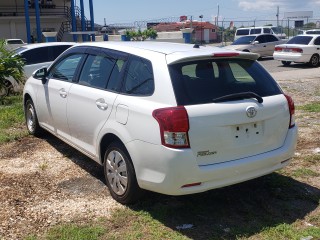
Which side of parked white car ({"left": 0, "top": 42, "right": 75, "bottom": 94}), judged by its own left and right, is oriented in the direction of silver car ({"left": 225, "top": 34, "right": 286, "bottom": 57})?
back

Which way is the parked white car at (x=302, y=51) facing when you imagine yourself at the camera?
facing away from the viewer and to the right of the viewer

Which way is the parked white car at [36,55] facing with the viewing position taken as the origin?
facing the viewer and to the left of the viewer

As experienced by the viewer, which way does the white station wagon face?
facing away from the viewer and to the left of the viewer

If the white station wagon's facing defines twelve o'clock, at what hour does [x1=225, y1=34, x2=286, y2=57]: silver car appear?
The silver car is roughly at 2 o'clock from the white station wagon.

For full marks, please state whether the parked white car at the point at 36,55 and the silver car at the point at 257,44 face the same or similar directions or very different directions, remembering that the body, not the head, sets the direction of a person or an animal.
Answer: same or similar directions

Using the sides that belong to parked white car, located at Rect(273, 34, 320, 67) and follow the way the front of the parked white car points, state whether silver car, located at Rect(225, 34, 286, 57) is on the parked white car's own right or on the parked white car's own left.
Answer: on the parked white car's own left

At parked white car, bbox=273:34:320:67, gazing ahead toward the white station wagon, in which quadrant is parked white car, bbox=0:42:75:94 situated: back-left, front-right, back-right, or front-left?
front-right

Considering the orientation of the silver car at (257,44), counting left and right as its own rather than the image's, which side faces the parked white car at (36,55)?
front

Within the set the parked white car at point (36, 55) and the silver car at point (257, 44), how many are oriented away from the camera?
0

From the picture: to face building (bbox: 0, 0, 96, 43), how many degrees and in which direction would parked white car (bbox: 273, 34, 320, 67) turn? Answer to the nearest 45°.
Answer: approximately 90° to its left

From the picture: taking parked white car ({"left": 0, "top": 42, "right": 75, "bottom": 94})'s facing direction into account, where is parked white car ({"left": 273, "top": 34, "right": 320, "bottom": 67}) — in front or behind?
behind
